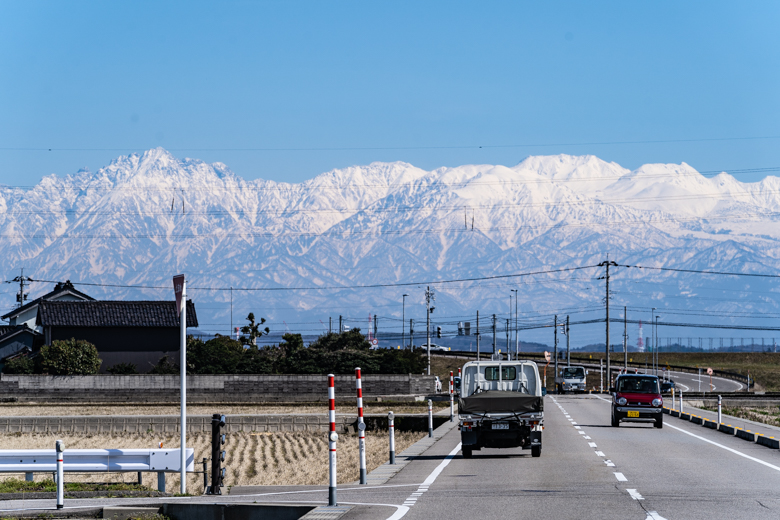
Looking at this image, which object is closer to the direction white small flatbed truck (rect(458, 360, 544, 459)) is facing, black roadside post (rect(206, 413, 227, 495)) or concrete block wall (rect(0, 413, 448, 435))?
the concrete block wall

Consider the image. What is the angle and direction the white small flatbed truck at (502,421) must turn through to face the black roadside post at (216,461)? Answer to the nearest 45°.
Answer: approximately 135° to its left

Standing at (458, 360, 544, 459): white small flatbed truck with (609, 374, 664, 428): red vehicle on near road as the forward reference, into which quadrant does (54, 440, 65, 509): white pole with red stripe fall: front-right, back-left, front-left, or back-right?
back-left

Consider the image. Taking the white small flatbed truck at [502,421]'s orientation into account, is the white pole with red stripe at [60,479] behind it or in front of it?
behind

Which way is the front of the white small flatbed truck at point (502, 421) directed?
away from the camera

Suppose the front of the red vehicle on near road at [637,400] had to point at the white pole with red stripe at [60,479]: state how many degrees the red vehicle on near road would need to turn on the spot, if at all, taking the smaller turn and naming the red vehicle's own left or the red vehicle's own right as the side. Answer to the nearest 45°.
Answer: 0° — it already faces it

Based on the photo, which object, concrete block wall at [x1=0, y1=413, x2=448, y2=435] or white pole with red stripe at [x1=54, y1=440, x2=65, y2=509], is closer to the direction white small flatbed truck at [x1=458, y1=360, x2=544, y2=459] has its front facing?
the concrete block wall

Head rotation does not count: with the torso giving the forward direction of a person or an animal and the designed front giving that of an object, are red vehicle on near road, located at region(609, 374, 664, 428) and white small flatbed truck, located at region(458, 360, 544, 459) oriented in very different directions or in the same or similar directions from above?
very different directions

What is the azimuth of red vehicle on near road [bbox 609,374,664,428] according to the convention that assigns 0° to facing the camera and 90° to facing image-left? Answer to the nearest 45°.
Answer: approximately 0°
